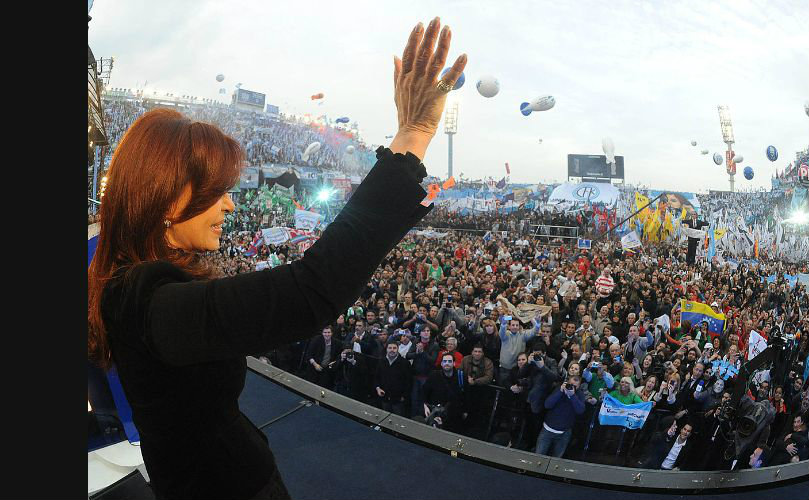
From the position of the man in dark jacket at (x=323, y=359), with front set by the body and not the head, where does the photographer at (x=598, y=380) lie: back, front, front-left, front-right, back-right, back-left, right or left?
front-left

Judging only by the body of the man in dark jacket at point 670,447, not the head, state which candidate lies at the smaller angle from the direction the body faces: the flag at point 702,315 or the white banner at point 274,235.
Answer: the white banner

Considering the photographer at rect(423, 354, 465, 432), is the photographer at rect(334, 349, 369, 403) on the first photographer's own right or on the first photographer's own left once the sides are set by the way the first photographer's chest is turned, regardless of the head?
on the first photographer's own right

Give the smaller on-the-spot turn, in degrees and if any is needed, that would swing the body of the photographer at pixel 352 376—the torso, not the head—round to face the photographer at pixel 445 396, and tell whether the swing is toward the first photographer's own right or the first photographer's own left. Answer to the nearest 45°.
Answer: approximately 45° to the first photographer's own left

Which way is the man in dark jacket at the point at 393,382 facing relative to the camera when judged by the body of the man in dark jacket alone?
toward the camera

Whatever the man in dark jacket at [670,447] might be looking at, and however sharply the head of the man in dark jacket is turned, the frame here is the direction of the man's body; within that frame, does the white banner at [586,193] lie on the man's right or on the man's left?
on the man's right

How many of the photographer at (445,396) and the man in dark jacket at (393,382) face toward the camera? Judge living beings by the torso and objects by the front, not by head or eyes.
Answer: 2

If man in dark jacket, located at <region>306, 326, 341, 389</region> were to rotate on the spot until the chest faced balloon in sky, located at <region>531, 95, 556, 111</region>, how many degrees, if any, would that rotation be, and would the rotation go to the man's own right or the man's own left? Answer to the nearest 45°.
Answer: approximately 135° to the man's own left

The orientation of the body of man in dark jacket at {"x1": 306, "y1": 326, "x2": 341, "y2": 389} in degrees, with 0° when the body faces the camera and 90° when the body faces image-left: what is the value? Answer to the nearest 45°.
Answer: approximately 0°

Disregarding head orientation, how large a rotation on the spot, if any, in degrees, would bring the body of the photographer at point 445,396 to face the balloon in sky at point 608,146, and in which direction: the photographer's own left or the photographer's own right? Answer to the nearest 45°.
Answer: approximately 135° to the photographer's own left

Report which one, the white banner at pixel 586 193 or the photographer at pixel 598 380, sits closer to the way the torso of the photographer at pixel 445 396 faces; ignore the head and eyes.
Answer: the photographer
